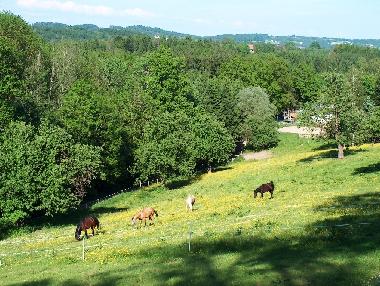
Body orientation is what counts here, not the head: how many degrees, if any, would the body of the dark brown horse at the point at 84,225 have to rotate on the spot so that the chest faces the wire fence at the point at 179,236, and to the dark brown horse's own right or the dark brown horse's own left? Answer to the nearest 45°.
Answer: approximately 90° to the dark brown horse's own left

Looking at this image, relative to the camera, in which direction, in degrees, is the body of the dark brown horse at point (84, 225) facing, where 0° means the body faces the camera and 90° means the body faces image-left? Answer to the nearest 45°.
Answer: approximately 45°
